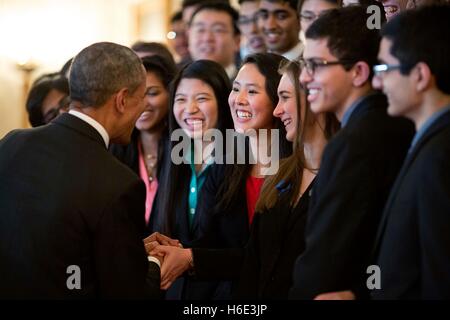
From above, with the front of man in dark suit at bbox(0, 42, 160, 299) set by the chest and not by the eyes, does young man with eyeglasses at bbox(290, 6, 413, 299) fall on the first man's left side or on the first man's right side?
on the first man's right side

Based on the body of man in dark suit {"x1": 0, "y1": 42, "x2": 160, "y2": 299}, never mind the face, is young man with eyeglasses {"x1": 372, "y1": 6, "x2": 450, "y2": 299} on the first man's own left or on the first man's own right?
on the first man's own right

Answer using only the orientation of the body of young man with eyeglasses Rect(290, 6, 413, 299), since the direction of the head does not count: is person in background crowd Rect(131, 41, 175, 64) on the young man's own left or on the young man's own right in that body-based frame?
on the young man's own right

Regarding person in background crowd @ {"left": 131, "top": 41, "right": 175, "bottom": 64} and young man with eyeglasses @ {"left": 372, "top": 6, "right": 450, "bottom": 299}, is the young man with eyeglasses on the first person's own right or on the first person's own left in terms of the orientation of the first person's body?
on the first person's own left

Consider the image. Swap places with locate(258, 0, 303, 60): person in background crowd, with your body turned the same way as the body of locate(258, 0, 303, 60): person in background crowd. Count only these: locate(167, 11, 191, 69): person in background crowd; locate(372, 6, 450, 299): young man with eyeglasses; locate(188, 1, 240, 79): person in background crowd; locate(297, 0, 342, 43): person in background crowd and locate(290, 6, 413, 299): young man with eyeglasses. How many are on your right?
2

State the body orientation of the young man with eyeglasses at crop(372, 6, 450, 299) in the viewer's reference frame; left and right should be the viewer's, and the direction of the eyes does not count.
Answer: facing to the left of the viewer

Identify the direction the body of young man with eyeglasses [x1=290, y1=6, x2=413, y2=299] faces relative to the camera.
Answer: to the viewer's left

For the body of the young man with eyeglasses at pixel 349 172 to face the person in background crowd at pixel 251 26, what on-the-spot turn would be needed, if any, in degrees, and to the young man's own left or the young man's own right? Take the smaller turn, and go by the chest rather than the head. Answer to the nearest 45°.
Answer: approximately 90° to the young man's own right

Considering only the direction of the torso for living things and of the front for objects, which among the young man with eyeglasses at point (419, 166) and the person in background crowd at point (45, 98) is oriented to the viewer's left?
the young man with eyeglasses

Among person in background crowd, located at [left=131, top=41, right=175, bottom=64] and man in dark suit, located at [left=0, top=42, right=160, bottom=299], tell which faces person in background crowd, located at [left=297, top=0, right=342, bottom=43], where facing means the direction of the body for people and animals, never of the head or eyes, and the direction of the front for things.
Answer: the man in dark suit

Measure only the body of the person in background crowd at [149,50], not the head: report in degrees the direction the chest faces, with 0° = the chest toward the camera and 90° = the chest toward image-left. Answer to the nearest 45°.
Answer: approximately 45°

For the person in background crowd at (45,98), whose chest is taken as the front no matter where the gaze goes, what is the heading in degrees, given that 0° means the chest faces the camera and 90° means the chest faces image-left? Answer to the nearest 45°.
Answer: approximately 315°
